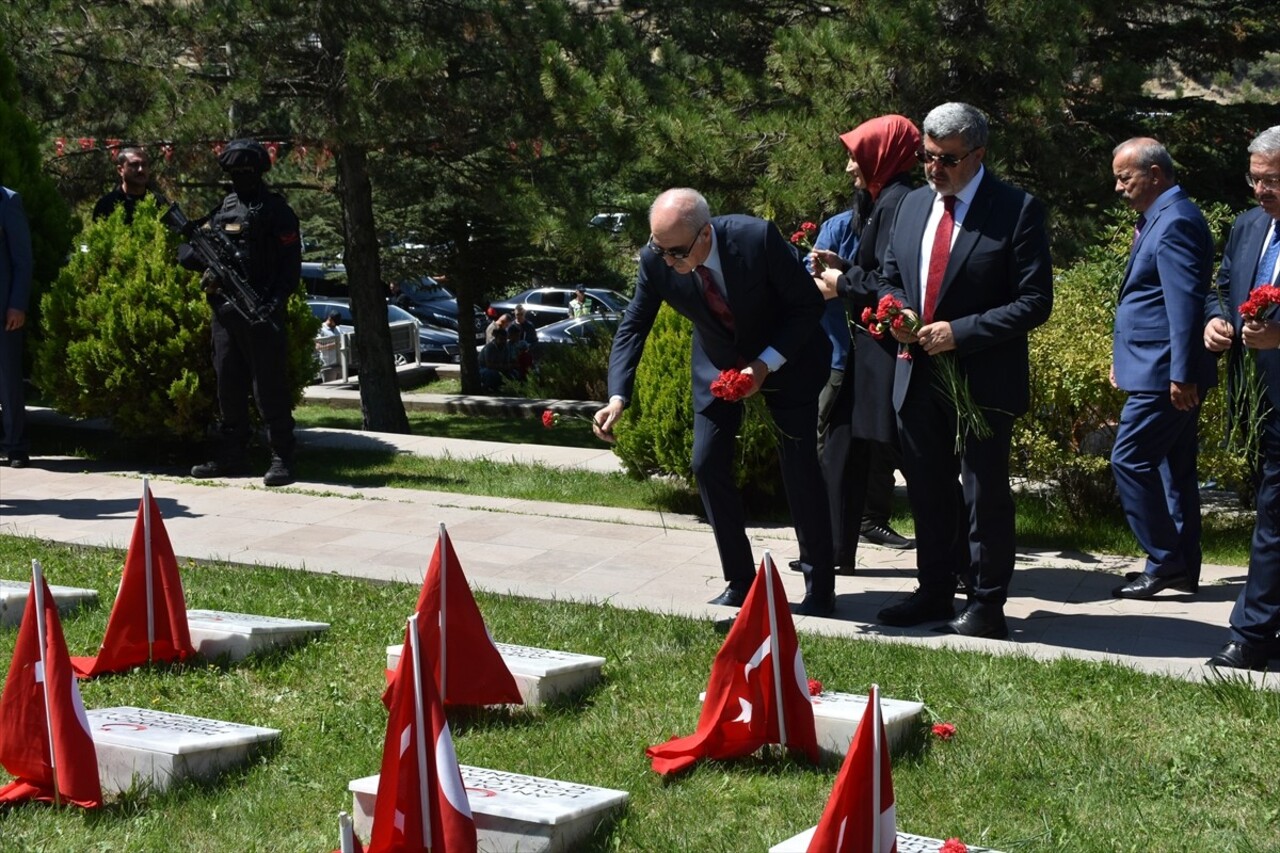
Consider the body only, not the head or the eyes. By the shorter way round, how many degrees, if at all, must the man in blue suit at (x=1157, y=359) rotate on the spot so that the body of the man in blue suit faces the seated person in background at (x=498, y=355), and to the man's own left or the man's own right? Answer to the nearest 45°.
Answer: approximately 45° to the man's own right

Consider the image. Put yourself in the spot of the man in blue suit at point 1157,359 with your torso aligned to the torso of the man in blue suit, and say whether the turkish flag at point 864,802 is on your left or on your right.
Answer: on your left

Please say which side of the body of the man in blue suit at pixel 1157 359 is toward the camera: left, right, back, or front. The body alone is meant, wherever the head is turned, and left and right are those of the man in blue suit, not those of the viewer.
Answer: left

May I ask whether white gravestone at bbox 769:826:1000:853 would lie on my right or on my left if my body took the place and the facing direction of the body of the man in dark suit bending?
on my left

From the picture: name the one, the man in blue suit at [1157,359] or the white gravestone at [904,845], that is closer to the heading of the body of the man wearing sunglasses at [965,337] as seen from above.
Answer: the white gravestone

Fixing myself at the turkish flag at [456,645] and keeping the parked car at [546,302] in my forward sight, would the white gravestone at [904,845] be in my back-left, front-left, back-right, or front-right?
back-right

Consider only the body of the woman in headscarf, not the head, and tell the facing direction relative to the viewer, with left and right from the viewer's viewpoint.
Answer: facing to the left of the viewer

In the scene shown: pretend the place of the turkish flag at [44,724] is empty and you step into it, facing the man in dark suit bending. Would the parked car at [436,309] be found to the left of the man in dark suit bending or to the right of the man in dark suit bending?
left

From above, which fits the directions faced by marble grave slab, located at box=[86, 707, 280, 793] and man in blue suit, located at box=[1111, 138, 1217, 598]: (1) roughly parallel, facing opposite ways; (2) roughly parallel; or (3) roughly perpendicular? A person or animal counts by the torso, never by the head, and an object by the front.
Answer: roughly perpendicular
